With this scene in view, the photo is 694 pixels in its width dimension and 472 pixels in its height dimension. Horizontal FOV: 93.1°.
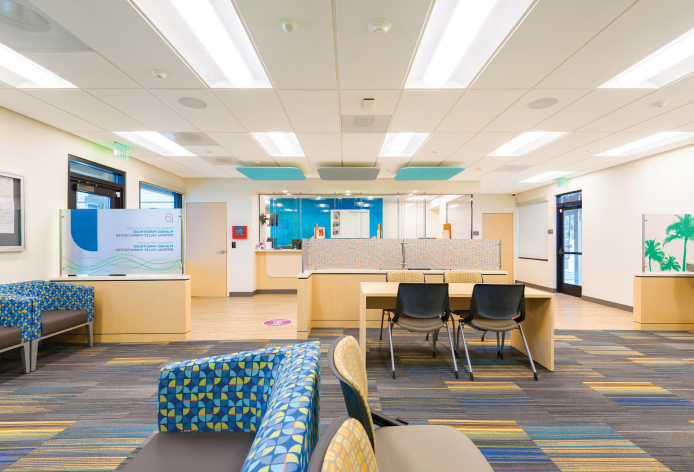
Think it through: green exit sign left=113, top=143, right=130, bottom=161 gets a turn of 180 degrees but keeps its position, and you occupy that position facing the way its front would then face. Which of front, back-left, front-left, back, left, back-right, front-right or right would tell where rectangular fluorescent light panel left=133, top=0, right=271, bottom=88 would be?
back-left

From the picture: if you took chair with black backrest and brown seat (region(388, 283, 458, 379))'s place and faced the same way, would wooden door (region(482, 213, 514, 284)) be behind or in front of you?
in front

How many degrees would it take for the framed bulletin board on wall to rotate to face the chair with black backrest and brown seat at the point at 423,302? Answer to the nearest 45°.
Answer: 0° — it already faces it

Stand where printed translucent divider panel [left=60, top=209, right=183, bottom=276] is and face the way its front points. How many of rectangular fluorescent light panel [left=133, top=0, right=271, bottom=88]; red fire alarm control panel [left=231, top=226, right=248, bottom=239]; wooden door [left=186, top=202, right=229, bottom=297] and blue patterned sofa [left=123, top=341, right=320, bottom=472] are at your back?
2

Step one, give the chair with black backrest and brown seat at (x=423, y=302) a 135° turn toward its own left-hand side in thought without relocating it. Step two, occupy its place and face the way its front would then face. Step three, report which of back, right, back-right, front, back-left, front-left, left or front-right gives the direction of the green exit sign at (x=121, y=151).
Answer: front-right

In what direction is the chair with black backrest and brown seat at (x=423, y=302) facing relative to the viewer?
away from the camera

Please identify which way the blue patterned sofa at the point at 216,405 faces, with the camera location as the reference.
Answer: facing to the left of the viewer

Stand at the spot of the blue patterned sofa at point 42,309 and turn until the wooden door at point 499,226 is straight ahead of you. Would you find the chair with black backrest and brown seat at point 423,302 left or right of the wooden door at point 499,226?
right

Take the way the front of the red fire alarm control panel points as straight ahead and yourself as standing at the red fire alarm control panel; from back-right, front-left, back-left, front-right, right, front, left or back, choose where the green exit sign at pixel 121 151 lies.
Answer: front-right

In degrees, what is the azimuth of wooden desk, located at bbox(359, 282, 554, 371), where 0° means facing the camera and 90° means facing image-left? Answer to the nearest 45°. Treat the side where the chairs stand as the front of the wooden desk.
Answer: approximately 0°
